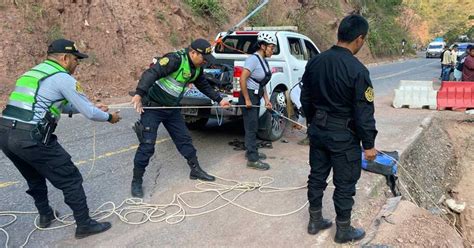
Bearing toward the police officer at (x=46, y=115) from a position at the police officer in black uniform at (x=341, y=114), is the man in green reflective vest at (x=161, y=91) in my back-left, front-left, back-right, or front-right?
front-right

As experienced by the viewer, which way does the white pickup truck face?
facing away from the viewer and to the right of the viewer

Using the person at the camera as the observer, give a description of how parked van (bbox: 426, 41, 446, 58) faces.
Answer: facing the viewer and to the left of the viewer

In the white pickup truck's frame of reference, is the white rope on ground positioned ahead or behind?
behind

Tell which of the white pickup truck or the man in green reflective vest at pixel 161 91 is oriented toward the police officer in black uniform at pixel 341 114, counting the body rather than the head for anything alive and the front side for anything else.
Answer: the man in green reflective vest

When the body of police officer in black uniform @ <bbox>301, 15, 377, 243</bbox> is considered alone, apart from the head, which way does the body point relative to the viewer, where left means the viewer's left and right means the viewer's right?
facing away from the viewer and to the right of the viewer

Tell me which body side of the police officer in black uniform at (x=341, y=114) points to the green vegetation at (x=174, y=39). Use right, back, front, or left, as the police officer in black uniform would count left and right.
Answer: left

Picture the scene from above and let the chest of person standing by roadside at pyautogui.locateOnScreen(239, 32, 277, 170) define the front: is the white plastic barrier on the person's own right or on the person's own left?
on the person's own left

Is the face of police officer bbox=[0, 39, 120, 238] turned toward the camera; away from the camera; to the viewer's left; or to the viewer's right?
to the viewer's right
